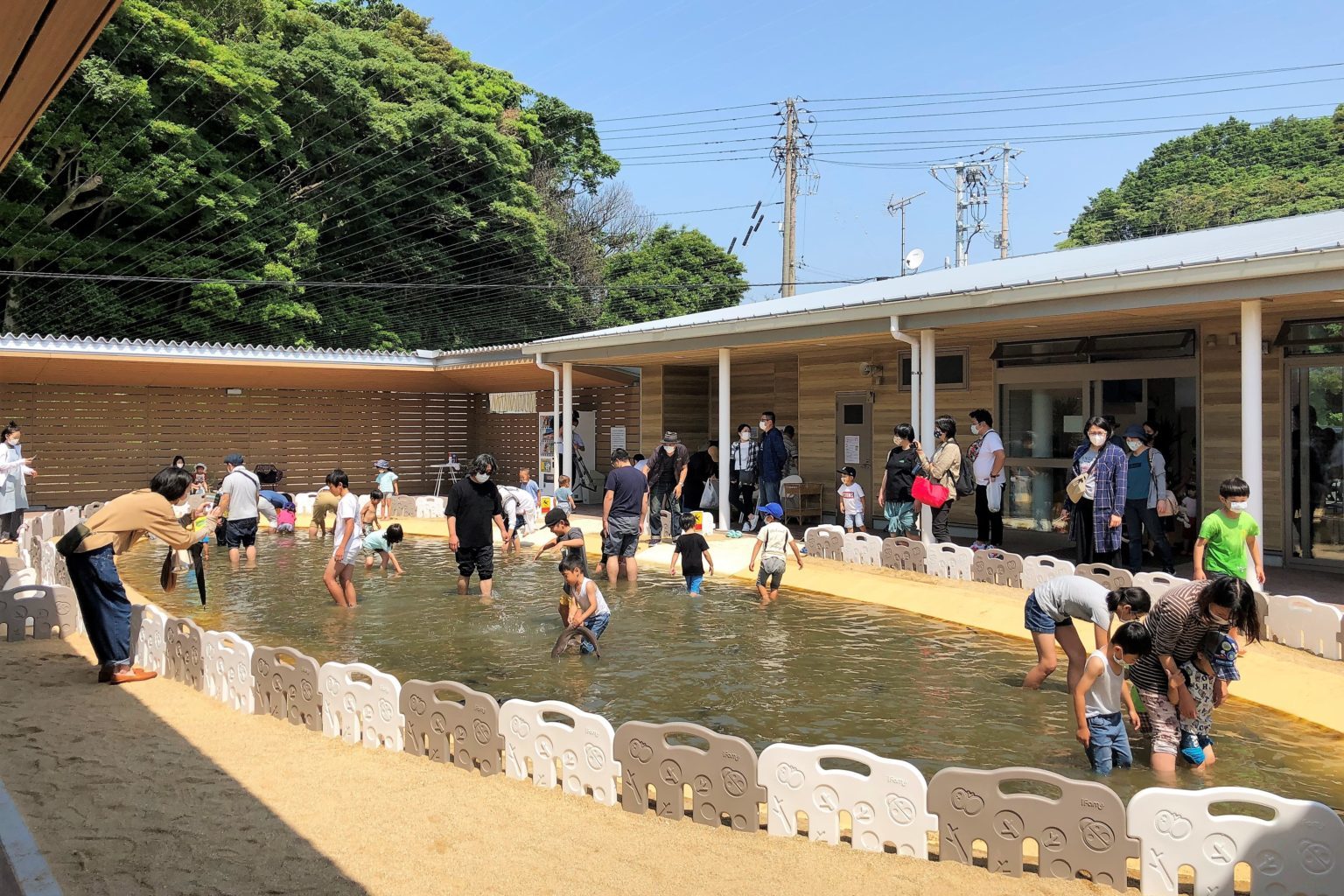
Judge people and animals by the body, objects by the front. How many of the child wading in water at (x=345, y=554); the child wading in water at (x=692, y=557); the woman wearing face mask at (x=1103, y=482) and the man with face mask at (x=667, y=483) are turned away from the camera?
1

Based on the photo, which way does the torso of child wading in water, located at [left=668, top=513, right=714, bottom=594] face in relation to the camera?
away from the camera

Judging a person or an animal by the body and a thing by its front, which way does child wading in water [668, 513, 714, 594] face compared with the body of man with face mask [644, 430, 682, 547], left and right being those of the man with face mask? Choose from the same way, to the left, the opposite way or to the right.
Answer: the opposite way

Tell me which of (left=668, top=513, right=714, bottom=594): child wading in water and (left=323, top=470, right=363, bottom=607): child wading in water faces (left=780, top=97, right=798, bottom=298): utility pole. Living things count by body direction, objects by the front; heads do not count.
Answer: (left=668, top=513, right=714, bottom=594): child wading in water

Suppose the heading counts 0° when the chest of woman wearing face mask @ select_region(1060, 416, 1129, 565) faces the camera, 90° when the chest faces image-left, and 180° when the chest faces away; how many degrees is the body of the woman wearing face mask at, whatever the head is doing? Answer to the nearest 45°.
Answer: approximately 45°

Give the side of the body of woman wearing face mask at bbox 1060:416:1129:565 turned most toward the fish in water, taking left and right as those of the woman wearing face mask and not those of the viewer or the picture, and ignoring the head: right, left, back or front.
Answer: front

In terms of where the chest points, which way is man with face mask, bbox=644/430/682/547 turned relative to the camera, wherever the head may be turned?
toward the camera

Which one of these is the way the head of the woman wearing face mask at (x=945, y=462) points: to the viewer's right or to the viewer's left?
to the viewer's left

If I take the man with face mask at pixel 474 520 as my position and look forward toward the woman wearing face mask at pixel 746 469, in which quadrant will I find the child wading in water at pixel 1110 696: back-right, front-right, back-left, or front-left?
back-right

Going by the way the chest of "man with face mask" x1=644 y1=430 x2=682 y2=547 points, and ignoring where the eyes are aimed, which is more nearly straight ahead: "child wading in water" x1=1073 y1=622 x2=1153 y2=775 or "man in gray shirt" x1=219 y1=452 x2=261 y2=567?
the child wading in water

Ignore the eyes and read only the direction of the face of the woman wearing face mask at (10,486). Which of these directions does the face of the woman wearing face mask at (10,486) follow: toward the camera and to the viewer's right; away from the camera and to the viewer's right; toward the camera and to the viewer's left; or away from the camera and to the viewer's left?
toward the camera and to the viewer's right

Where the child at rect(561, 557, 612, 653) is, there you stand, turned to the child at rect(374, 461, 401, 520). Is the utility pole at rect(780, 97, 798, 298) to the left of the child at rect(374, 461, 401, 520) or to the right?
right

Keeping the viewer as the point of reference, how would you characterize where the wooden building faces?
facing the viewer and to the left of the viewer

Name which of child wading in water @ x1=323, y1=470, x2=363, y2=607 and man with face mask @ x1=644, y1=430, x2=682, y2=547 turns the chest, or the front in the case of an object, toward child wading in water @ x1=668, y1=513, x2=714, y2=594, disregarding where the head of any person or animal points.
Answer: the man with face mask
